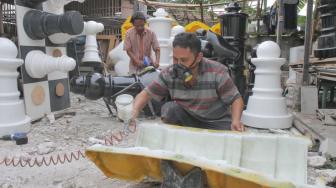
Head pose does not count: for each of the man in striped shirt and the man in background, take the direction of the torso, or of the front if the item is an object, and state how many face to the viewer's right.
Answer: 0

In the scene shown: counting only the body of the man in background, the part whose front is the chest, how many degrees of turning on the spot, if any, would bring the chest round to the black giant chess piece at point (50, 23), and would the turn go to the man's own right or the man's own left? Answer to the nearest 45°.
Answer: approximately 45° to the man's own right

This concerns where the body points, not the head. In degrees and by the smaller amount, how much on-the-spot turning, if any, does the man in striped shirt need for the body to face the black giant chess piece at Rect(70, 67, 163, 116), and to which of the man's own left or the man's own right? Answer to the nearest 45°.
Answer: approximately 90° to the man's own right

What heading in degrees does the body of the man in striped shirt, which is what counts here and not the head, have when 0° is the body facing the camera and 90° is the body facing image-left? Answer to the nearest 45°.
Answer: approximately 45°

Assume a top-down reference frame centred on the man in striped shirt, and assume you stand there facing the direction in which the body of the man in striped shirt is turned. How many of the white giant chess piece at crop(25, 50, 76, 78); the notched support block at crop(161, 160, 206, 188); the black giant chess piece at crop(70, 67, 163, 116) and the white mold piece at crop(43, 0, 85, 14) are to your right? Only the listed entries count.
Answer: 3

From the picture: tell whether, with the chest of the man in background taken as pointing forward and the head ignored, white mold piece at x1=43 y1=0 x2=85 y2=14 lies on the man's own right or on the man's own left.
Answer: on the man's own right

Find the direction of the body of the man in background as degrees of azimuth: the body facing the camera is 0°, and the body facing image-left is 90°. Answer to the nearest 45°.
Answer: approximately 0°

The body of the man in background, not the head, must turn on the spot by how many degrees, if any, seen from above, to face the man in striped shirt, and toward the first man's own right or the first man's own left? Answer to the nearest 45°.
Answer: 0° — they already face them

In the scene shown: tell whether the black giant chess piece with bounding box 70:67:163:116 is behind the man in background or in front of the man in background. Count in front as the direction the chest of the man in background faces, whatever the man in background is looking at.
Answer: in front

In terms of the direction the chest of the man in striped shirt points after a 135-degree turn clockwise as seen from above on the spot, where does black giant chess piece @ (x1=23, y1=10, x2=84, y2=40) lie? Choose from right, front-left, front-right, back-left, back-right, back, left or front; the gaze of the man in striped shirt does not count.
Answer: front-left

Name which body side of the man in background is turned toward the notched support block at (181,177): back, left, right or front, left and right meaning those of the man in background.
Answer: front

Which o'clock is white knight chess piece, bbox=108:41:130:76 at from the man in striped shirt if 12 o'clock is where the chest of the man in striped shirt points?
The white knight chess piece is roughly at 4 o'clock from the man in striped shirt.
